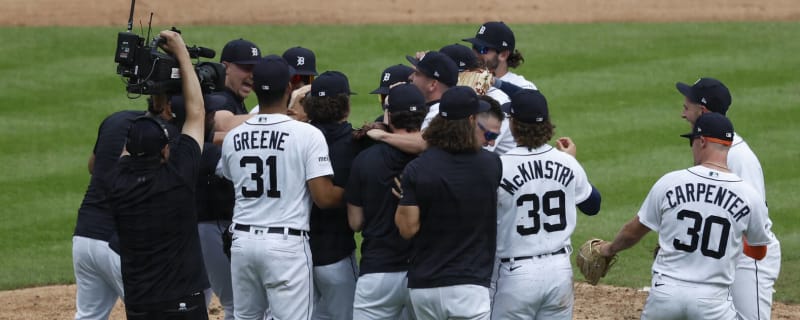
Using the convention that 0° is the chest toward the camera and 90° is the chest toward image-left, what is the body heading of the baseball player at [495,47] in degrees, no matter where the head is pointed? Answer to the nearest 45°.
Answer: approximately 45°

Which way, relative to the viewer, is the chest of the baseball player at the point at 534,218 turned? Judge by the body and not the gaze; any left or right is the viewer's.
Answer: facing away from the viewer

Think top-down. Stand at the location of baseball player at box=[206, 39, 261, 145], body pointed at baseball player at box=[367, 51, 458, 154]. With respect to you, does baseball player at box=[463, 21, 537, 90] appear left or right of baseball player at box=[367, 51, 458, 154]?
left

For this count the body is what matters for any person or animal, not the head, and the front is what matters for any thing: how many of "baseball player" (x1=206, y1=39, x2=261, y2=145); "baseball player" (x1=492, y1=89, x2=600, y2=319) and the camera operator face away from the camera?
2

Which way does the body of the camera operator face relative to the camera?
away from the camera

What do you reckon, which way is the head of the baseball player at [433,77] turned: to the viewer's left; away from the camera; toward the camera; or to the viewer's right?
to the viewer's left

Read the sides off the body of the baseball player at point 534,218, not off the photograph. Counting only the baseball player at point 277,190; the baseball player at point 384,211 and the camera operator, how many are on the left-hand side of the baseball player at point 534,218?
3

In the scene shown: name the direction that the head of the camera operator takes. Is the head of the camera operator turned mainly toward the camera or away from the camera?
away from the camera

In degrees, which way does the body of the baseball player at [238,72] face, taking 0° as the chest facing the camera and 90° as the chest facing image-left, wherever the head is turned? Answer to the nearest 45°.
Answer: approximately 315°

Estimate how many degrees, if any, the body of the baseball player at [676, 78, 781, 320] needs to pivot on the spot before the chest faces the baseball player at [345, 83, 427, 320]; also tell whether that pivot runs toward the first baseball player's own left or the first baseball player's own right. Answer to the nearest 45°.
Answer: approximately 45° to the first baseball player's own left
